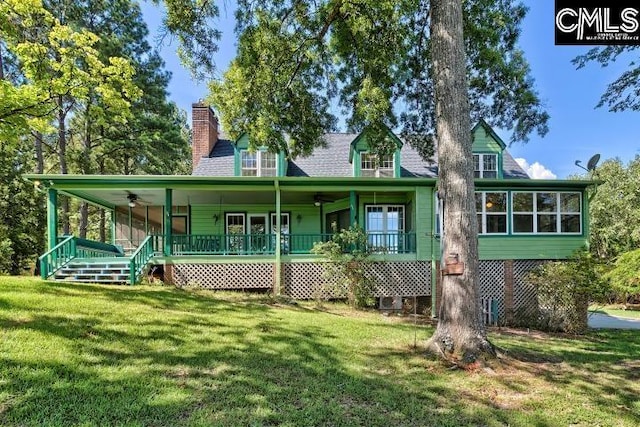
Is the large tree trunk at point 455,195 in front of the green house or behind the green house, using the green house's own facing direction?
in front

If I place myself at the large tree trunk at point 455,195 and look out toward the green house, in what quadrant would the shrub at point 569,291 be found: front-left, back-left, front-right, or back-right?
front-right

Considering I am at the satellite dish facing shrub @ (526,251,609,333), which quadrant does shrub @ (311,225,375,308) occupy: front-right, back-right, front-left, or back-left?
front-right

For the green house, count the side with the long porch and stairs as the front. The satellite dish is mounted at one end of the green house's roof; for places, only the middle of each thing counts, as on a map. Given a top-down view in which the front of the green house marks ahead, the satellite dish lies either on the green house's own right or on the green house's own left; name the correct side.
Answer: on the green house's own left

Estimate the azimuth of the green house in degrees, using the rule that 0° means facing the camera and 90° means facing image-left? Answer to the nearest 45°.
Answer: approximately 0°

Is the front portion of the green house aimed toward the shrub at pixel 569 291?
no
